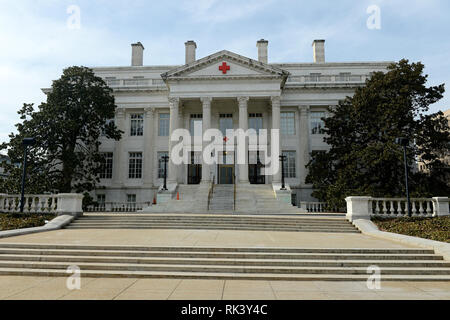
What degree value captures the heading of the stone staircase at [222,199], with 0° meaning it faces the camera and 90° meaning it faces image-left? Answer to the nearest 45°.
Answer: approximately 0°

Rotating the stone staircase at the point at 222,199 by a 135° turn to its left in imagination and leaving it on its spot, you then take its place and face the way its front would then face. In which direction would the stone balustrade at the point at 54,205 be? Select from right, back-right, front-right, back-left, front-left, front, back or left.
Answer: back

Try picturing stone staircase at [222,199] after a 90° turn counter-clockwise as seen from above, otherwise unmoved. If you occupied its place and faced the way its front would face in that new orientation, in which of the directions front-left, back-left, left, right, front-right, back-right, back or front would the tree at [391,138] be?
front

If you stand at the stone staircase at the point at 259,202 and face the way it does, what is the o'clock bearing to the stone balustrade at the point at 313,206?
The stone balustrade is roughly at 8 o'clock from the stone staircase.

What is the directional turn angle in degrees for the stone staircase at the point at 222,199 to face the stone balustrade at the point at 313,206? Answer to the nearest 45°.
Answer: approximately 90° to its left

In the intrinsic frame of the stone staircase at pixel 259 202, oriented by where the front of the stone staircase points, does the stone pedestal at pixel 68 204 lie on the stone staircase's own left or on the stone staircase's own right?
on the stone staircase's own right

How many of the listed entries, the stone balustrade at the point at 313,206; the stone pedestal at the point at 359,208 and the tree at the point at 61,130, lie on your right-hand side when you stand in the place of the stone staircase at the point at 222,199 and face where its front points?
1

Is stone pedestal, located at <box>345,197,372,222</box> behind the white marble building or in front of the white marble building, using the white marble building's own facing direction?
in front

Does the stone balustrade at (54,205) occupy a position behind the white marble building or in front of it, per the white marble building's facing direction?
in front

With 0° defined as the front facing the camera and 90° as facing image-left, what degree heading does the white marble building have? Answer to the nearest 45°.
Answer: approximately 0°

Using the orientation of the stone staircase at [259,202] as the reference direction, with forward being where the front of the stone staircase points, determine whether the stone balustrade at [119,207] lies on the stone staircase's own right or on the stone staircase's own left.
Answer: on the stone staircase's own right
